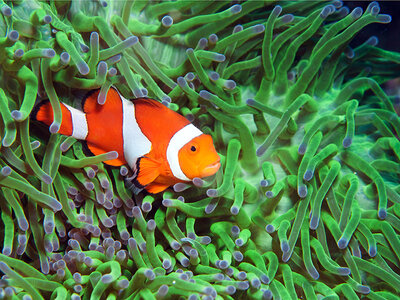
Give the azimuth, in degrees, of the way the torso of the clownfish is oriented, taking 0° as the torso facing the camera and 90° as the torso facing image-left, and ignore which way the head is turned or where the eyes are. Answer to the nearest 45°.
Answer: approximately 270°
